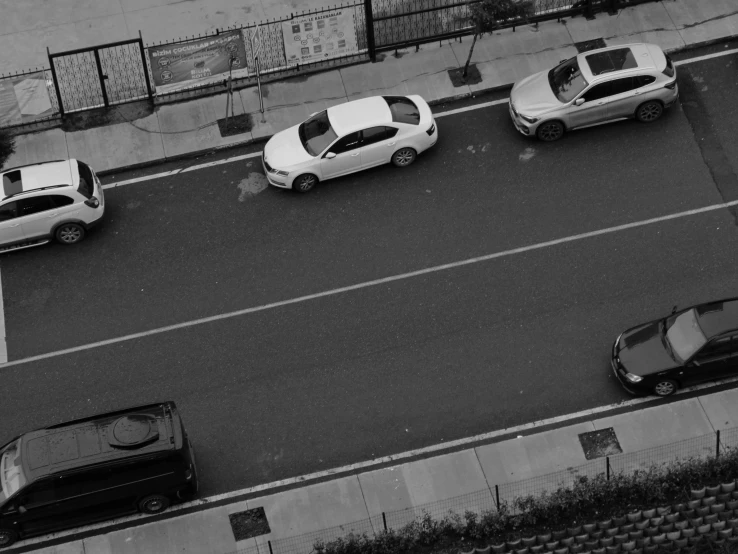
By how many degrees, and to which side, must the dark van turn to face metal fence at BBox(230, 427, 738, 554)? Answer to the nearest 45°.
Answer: approximately 180°

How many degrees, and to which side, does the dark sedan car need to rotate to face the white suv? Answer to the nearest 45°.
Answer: approximately 45° to its right

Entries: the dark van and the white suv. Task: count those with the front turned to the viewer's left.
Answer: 2

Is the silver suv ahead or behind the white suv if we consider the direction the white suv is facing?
behind

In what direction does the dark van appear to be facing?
to the viewer's left

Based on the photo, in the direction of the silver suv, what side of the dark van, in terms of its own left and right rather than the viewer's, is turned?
back

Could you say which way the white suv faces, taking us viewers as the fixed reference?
facing to the left of the viewer
